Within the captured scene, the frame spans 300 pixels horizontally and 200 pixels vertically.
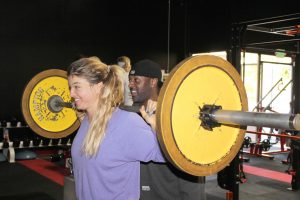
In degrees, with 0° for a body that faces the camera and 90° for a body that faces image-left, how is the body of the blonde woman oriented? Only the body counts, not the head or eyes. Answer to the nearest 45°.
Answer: approximately 45°

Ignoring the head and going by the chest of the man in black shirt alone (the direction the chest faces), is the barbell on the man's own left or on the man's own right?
on the man's own left

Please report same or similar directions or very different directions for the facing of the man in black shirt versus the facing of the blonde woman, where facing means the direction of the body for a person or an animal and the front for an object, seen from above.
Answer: same or similar directions

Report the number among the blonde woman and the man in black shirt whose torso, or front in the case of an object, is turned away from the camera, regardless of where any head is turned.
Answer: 0

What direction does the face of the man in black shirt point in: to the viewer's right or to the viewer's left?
to the viewer's left
